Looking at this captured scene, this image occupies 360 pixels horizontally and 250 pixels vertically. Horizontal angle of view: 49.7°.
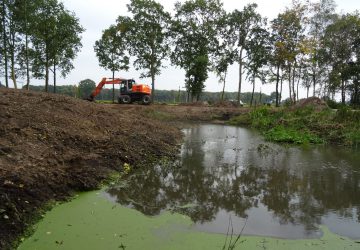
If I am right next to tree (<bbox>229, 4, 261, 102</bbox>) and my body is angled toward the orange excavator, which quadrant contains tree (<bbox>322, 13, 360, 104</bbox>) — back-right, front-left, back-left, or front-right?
back-left

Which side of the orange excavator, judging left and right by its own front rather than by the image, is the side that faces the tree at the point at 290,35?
back

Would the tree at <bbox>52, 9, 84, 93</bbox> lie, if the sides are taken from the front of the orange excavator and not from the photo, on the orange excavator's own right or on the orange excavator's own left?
on the orange excavator's own right

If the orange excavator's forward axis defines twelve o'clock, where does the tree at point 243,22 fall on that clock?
The tree is roughly at 5 o'clock from the orange excavator.

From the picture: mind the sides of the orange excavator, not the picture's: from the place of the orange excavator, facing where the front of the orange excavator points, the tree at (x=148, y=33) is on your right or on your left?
on your right

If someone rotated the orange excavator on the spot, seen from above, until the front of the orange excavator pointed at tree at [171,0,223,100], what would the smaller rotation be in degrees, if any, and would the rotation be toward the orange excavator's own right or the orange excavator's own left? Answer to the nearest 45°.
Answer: approximately 135° to the orange excavator's own right

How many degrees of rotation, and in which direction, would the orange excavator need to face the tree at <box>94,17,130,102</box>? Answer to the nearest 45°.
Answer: approximately 90° to its right

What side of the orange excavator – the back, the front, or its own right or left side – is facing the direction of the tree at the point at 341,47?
back

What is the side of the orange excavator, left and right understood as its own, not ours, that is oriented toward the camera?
left

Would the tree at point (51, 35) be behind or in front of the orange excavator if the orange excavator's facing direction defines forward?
in front
